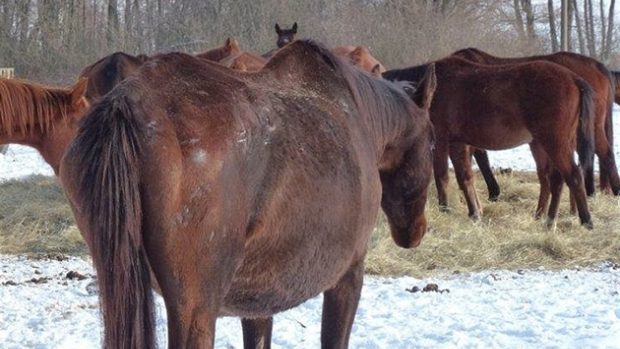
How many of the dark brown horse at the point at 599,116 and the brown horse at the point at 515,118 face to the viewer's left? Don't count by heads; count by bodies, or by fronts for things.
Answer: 2

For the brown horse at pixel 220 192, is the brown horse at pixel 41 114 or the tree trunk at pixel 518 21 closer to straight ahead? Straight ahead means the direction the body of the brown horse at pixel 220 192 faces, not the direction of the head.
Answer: the tree trunk

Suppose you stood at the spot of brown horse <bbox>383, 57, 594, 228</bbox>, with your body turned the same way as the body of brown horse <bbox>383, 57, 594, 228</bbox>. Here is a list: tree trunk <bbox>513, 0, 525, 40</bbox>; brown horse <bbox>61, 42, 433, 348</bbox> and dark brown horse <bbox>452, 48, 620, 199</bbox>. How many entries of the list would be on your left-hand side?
1

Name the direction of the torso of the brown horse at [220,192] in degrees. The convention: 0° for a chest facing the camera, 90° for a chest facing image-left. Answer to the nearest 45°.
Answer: approximately 225°

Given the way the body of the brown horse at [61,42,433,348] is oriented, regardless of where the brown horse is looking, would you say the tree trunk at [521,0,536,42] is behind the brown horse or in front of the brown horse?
in front

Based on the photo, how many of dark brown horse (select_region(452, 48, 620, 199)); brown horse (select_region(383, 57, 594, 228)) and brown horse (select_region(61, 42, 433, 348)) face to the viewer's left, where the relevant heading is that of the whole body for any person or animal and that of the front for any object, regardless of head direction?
2

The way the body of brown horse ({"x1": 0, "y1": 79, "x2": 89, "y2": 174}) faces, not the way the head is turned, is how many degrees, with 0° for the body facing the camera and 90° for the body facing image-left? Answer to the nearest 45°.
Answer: approximately 270°

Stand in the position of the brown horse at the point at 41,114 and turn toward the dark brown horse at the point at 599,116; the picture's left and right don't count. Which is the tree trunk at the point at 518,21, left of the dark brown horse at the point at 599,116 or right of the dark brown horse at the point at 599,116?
left

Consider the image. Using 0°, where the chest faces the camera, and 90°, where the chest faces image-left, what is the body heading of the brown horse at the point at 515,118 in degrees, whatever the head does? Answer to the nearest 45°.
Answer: approximately 90°

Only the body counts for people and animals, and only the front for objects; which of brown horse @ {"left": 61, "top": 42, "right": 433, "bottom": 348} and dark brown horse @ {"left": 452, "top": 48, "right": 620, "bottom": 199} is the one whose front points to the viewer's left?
the dark brown horse

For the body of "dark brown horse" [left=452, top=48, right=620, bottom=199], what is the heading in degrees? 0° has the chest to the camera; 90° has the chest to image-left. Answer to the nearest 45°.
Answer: approximately 90°

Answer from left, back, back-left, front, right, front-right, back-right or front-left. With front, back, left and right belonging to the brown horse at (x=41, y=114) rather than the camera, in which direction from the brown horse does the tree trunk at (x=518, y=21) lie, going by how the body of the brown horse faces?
front-left
